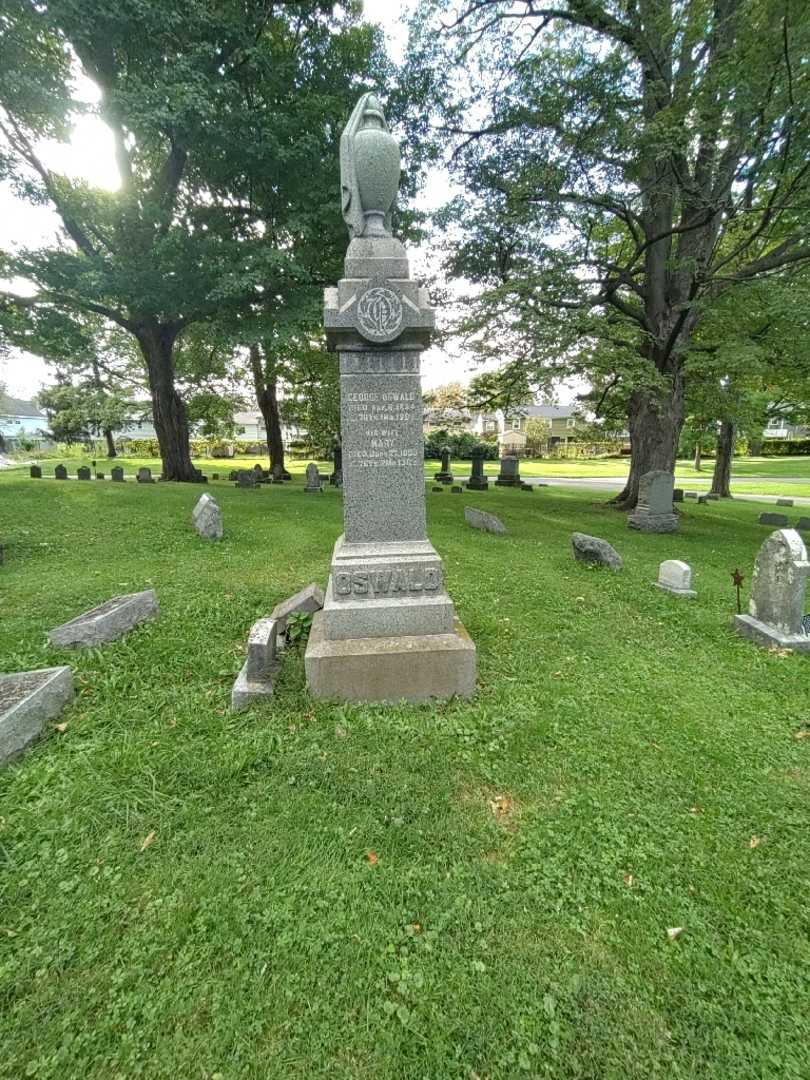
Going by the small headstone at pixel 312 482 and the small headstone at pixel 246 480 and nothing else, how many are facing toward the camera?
2

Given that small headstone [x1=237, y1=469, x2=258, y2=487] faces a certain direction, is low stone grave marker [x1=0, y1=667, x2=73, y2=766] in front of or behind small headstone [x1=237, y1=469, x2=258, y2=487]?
in front

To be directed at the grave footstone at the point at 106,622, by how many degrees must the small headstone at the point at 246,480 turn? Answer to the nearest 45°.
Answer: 0° — it already faces it

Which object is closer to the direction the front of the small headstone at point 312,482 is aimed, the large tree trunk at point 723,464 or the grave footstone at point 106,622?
the grave footstone

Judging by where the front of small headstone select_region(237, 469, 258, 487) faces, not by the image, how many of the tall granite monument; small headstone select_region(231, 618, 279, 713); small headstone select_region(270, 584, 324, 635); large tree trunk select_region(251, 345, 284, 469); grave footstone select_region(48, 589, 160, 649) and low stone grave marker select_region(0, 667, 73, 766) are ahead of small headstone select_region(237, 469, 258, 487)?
5

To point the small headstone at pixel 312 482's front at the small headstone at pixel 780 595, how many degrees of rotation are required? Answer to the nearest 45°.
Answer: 0° — it already faces it

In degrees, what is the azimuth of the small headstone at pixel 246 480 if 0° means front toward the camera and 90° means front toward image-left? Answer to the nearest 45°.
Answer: approximately 0°

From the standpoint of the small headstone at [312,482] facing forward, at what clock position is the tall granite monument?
The tall granite monument is roughly at 12 o'clock from the small headstone.

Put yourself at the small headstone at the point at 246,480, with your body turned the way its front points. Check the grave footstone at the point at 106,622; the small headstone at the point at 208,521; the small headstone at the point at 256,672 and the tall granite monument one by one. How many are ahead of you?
4

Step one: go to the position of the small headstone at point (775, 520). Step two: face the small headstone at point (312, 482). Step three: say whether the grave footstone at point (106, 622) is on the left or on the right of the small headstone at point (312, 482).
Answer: left

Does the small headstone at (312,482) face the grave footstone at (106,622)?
yes

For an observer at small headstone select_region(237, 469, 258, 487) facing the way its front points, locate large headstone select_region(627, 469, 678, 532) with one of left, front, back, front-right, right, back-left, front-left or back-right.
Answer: front-left

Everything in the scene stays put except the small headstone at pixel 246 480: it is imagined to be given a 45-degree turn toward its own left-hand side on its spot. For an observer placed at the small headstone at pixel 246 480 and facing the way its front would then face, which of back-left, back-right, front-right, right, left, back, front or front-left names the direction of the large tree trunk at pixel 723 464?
front-left
